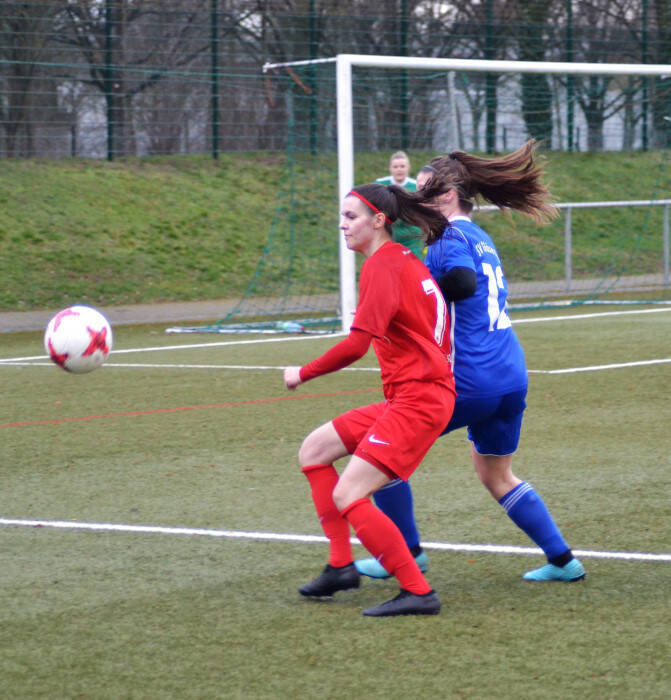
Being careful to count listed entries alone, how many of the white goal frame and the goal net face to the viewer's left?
0

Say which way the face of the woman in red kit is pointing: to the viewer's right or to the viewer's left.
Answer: to the viewer's left

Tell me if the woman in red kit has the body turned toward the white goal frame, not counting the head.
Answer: no

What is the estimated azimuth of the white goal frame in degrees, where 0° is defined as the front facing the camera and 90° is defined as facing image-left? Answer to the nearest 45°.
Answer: approximately 315°

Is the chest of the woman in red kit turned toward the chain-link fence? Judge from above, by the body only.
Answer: no

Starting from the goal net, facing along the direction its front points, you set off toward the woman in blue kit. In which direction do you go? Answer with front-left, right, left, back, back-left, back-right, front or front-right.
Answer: front-right

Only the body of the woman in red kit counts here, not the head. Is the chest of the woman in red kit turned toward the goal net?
no

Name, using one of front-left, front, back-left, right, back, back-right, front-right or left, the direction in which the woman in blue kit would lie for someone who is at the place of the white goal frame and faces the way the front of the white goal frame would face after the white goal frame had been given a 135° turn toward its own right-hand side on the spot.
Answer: left

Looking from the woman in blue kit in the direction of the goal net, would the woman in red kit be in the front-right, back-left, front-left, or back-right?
back-left

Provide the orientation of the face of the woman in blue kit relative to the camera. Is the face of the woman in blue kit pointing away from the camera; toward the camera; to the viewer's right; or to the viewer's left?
to the viewer's left

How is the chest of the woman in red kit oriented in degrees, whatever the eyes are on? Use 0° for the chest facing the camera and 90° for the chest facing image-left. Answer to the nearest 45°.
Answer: approximately 90°

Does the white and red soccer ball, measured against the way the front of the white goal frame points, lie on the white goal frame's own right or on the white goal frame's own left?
on the white goal frame's own right

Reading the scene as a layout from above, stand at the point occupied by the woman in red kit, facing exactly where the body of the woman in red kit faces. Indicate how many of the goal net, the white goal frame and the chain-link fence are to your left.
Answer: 0

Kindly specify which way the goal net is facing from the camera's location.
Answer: facing the viewer and to the right of the viewer

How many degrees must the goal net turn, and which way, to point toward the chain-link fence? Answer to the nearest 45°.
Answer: approximately 180°

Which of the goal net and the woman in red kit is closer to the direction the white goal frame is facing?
the woman in red kit

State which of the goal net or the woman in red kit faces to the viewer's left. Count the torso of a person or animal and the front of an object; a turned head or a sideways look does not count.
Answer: the woman in red kit
